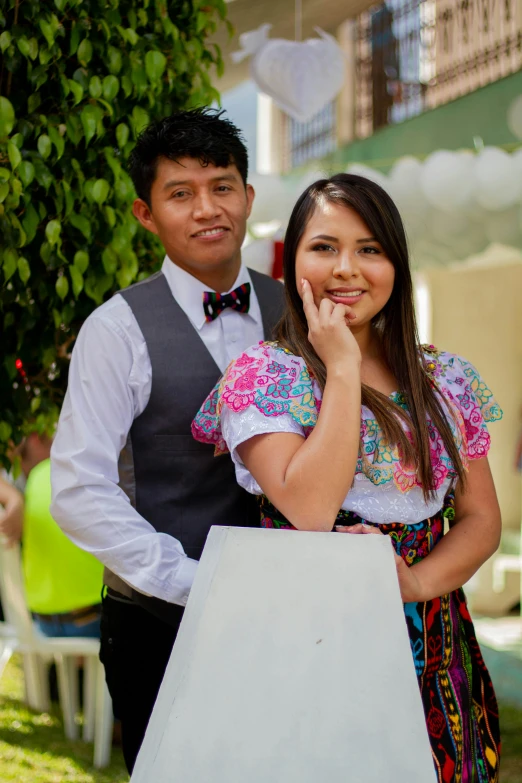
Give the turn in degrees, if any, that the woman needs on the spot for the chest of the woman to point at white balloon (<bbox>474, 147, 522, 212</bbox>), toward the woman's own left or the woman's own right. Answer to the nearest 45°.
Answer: approximately 180°

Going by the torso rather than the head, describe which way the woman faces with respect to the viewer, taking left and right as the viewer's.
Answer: facing the viewer

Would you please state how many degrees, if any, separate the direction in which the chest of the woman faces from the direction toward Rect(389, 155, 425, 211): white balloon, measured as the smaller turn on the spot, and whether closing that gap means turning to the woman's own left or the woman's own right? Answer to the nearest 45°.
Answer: approximately 180°

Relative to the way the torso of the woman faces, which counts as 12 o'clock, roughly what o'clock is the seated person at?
The seated person is roughly at 5 o'clock from the woman.

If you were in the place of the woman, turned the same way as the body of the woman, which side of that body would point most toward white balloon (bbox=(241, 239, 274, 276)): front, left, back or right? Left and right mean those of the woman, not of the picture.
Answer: back

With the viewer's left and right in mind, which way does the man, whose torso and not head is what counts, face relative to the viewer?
facing the viewer and to the right of the viewer

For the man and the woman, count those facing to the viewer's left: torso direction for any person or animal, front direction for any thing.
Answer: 0

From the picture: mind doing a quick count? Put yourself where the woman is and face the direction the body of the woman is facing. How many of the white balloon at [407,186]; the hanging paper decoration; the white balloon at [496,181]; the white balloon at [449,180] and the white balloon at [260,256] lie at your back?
5

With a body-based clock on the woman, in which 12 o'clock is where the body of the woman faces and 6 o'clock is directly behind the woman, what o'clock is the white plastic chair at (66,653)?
The white plastic chair is roughly at 5 o'clock from the woman.

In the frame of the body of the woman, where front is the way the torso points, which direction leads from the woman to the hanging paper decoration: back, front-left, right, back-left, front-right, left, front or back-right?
back

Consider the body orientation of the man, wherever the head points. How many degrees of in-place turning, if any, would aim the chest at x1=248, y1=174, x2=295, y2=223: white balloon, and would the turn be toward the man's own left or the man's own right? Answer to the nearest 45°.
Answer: approximately 135° to the man's own left
